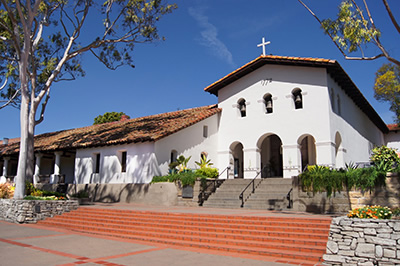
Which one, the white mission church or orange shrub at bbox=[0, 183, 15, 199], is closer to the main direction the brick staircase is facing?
the orange shrub

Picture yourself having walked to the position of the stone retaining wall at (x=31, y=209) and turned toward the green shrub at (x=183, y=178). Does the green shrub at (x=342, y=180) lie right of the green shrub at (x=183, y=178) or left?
right

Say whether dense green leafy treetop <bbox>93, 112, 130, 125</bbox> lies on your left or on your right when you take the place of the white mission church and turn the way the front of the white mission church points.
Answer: on your right

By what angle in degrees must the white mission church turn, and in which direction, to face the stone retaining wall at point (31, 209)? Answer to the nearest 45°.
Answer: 0° — it already faces it

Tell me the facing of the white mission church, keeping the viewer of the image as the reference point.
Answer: facing the viewer and to the left of the viewer

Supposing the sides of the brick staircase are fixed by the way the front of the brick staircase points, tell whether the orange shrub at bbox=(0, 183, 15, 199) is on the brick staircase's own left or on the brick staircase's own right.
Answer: on the brick staircase's own right

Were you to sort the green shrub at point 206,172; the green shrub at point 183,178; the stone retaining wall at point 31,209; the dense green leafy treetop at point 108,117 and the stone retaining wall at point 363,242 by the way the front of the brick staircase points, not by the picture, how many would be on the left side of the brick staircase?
1

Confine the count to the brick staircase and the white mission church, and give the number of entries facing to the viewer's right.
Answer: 0
